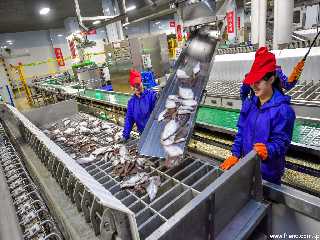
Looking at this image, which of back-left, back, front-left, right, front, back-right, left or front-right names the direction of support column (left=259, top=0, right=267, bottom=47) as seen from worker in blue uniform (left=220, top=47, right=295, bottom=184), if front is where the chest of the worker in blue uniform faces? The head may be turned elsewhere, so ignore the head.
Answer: back-right

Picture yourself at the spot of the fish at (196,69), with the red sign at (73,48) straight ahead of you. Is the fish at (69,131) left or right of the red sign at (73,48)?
left

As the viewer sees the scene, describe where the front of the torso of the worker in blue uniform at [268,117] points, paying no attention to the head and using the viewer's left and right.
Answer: facing the viewer and to the left of the viewer

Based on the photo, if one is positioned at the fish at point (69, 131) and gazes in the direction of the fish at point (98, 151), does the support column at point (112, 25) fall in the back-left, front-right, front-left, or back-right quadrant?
back-left

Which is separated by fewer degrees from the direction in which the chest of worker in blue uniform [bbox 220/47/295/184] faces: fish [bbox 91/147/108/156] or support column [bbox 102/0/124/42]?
the fish

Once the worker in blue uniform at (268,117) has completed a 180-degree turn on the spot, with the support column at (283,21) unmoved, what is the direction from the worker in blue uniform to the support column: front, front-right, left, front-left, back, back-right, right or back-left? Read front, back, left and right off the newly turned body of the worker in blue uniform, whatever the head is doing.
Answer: front-left

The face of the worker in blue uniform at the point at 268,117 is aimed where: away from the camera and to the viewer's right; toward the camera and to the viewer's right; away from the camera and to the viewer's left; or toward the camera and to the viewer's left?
toward the camera and to the viewer's left

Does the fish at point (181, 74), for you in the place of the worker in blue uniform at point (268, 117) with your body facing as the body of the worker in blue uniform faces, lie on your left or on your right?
on your right

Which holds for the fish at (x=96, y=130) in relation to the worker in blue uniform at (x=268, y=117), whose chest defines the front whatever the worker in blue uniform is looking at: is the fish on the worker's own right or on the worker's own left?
on the worker's own right

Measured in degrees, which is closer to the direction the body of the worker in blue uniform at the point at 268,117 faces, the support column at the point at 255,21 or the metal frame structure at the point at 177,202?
the metal frame structure

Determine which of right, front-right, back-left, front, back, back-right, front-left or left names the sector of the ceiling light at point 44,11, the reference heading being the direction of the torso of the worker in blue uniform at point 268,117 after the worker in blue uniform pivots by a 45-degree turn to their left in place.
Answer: back-right
